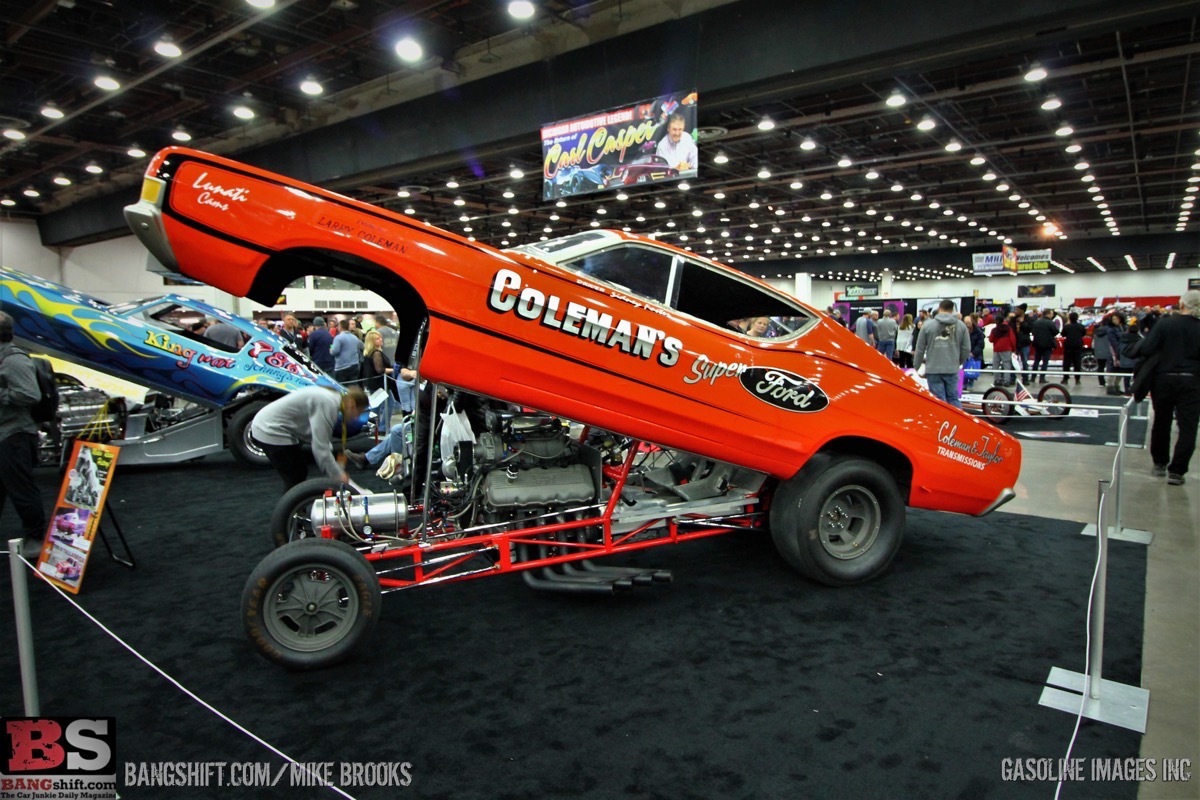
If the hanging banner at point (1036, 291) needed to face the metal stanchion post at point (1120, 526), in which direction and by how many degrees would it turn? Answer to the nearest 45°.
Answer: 0° — it already faces it

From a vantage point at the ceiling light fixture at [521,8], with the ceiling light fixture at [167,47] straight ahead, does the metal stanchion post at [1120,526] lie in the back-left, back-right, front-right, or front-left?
back-left

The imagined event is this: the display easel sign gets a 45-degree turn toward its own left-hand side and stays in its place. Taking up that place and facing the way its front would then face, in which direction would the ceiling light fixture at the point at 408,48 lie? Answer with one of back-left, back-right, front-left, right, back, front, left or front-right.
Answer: back-left

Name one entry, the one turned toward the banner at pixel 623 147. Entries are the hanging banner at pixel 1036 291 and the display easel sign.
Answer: the hanging banner

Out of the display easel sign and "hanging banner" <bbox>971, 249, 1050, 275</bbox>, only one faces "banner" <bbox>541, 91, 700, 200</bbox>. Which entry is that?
the hanging banner

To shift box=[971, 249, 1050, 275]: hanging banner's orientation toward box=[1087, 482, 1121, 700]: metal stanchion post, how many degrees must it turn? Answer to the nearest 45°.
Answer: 0° — it already faces it

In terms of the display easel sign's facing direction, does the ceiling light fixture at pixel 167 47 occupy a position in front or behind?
behind

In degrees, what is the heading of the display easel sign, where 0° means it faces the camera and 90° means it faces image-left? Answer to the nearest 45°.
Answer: approximately 45°
